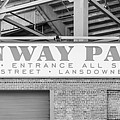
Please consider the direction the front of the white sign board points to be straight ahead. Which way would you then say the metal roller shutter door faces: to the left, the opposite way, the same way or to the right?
the same way

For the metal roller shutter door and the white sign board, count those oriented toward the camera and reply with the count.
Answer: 2

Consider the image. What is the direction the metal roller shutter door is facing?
toward the camera

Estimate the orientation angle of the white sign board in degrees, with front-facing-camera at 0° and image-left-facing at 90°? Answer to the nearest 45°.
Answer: approximately 0°
